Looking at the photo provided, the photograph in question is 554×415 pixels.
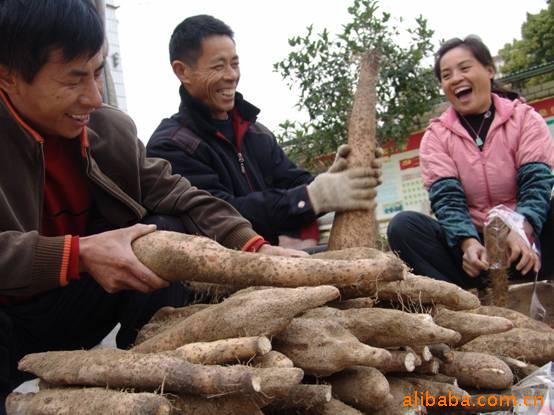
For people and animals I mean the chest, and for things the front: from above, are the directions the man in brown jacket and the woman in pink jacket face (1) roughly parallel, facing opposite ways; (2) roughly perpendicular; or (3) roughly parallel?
roughly perpendicular

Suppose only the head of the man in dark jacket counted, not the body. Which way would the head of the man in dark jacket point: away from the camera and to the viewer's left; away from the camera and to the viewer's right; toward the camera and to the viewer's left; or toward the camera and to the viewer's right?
toward the camera and to the viewer's right

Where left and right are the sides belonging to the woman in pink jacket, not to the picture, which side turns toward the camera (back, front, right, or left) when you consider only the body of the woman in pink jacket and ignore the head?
front

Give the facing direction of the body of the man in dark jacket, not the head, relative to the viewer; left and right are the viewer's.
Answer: facing the viewer and to the right of the viewer

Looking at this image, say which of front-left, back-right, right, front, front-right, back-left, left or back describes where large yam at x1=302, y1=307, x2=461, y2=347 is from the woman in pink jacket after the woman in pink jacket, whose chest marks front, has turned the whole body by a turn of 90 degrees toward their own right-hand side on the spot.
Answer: left

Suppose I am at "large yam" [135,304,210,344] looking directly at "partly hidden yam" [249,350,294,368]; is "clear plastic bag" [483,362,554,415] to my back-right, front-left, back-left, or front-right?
front-left

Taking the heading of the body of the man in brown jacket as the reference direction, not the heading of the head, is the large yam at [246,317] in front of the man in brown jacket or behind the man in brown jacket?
in front

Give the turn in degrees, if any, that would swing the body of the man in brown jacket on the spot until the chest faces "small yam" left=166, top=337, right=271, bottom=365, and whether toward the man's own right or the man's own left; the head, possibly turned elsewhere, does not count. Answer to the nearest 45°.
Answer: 0° — they already face it

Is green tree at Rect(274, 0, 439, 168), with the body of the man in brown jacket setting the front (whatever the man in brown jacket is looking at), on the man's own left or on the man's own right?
on the man's own left

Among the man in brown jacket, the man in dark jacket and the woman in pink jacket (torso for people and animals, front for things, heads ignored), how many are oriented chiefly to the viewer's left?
0

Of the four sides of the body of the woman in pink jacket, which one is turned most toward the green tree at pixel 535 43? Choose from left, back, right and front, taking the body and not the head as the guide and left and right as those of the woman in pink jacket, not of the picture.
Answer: back

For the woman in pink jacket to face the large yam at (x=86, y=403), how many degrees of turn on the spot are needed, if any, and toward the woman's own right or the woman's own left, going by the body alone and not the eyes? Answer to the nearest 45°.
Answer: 0° — they already face it

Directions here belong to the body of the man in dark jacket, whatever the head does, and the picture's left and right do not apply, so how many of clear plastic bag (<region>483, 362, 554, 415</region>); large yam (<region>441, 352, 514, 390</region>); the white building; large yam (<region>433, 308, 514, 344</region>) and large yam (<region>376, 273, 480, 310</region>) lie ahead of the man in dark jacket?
4

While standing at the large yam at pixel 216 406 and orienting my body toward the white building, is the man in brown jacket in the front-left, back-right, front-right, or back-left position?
front-left

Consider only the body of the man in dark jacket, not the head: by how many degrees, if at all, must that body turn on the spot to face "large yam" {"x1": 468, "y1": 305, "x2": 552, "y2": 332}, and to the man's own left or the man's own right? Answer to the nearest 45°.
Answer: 0° — they already face it

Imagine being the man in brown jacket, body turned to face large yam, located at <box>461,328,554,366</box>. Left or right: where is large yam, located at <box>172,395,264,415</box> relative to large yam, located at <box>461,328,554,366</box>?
right

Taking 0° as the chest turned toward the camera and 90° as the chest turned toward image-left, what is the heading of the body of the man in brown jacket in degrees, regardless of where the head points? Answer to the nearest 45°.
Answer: approximately 315°

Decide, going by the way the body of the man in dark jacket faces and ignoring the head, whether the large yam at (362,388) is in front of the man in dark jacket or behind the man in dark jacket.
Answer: in front
